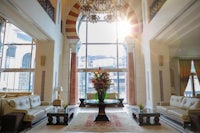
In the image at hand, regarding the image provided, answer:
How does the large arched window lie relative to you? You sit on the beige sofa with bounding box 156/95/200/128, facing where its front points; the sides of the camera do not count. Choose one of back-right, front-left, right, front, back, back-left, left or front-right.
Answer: right

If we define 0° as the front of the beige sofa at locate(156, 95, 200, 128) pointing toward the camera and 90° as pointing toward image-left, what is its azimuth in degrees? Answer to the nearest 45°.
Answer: approximately 45°

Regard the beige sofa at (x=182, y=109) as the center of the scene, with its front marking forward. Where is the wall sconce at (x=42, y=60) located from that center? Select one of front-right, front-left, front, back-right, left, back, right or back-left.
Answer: front-right

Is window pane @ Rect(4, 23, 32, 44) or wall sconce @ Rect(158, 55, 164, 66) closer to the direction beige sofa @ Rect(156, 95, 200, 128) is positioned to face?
the window pane

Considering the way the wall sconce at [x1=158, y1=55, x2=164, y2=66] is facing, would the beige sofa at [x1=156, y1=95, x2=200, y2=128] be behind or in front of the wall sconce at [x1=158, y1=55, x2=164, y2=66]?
in front

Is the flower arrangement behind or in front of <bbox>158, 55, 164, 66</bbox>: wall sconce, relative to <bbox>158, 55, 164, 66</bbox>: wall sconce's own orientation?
in front

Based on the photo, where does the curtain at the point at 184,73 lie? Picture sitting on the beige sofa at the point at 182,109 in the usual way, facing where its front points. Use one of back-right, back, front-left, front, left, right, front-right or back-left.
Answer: back-right
